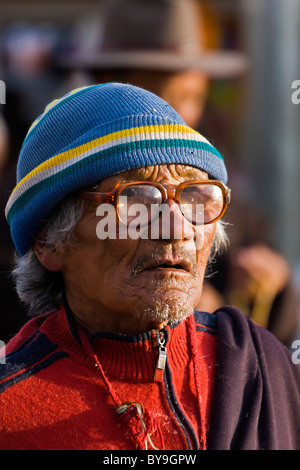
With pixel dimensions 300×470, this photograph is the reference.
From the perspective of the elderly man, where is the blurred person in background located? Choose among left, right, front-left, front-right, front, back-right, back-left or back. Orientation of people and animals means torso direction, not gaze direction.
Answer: back-left

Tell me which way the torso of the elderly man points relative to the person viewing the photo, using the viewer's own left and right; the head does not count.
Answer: facing the viewer and to the right of the viewer

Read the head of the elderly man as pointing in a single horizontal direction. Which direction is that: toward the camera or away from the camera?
toward the camera
